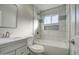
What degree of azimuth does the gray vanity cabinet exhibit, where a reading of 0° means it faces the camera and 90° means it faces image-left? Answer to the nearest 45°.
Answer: approximately 315°
